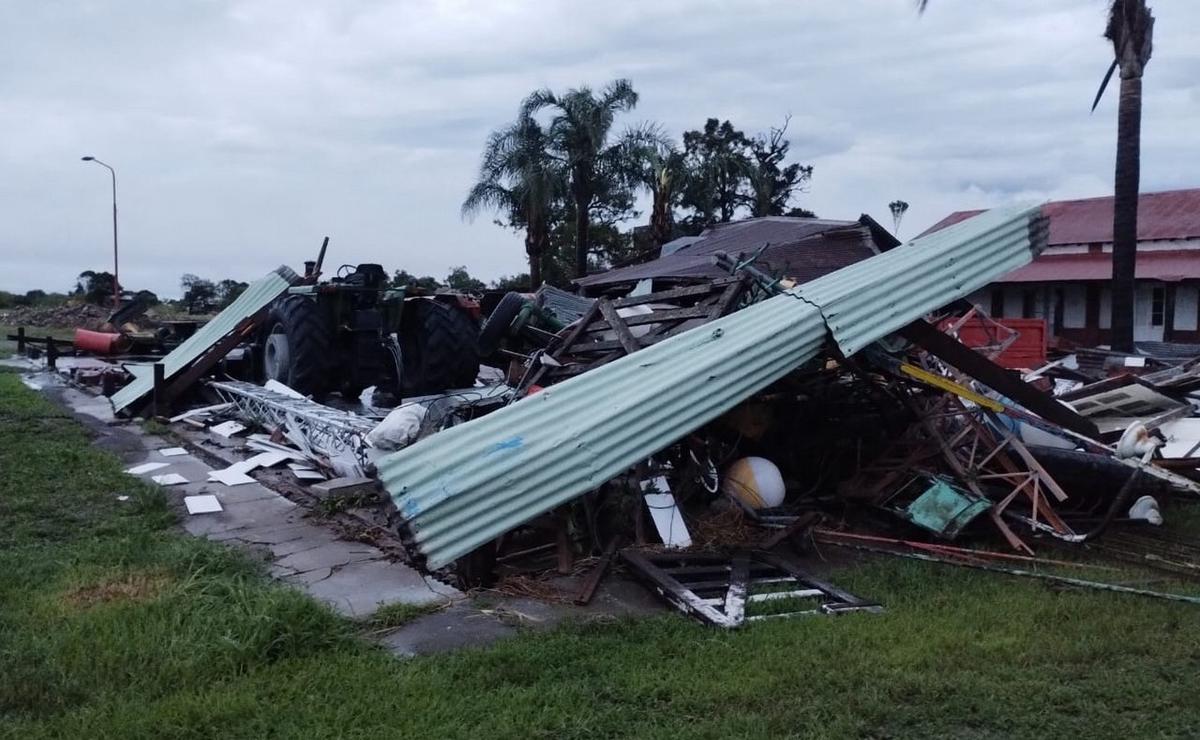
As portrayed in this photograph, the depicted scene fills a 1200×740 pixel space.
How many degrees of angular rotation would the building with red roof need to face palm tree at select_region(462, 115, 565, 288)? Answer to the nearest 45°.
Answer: approximately 45° to its right

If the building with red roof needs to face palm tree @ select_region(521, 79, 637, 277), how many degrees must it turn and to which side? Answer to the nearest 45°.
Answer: approximately 45° to its right

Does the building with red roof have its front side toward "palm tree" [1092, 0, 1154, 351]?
yes

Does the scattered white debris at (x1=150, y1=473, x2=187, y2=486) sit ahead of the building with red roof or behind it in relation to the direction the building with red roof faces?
ahead

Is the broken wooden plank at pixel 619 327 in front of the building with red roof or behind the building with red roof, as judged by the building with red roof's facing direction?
in front

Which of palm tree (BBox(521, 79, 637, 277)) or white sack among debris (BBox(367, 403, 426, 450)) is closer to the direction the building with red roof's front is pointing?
the white sack among debris

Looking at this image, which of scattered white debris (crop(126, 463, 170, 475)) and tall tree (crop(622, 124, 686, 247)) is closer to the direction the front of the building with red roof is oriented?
the scattered white debris

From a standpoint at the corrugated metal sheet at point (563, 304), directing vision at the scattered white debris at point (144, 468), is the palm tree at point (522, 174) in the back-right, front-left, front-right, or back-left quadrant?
back-right

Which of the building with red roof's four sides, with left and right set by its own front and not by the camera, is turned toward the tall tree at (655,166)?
right

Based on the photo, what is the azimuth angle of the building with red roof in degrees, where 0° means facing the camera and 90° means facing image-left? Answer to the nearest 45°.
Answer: approximately 0°

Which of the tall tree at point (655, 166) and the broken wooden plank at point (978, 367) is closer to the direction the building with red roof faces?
the broken wooden plank
